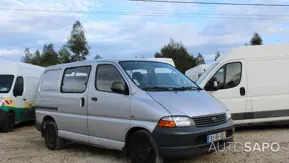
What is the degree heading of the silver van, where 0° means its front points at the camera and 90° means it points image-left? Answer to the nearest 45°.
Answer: approximately 315°

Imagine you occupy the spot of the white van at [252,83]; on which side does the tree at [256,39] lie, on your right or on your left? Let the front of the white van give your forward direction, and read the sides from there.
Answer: on your right

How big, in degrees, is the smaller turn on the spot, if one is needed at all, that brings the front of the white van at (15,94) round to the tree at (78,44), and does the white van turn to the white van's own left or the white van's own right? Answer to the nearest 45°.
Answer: approximately 135° to the white van's own right

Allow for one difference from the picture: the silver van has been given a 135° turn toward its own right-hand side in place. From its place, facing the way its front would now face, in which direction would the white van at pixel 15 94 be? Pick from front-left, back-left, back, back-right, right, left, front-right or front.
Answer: front-right

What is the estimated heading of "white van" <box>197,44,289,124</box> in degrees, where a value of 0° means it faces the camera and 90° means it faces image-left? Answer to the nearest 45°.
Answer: approximately 90°

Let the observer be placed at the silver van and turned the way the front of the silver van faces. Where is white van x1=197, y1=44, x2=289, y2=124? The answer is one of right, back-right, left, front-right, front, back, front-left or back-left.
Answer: left

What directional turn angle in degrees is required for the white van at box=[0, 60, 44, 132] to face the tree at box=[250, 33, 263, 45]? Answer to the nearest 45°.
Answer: approximately 180°

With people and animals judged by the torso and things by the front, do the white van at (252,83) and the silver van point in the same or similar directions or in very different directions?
very different directions

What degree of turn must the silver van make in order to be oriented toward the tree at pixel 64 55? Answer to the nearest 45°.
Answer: approximately 135° to its left

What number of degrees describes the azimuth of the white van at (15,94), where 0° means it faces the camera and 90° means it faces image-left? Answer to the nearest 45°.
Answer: approximately 45°

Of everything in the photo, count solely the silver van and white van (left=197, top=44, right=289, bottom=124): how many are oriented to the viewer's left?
1
